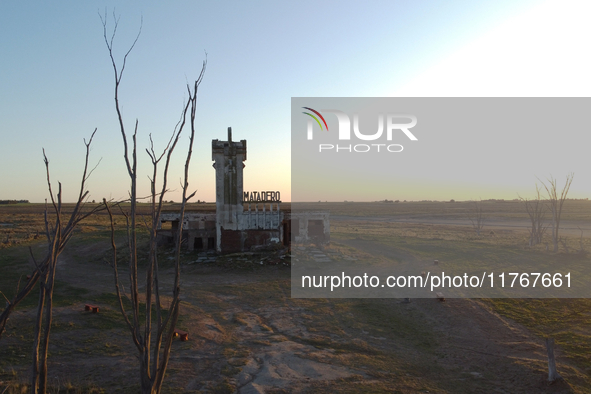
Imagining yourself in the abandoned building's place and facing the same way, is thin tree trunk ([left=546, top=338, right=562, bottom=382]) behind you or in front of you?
in front

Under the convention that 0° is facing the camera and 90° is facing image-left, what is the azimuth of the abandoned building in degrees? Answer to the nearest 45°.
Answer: approximately 0°
